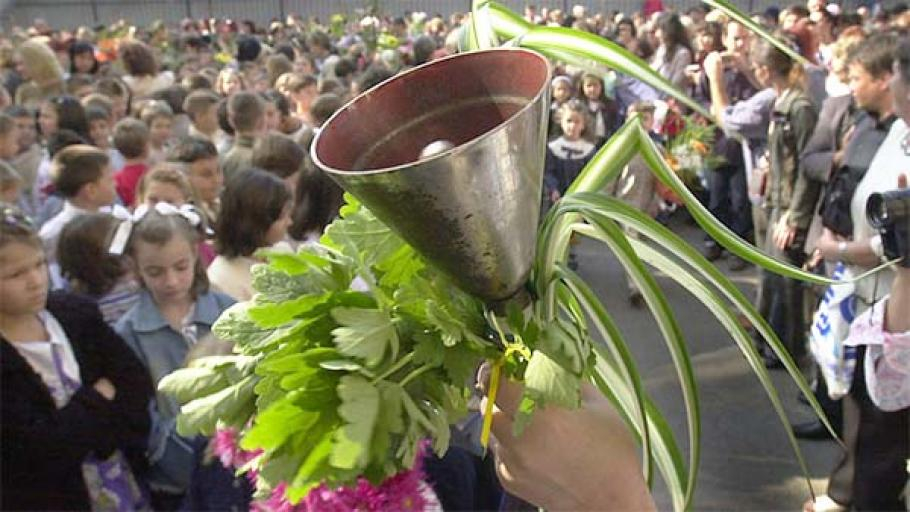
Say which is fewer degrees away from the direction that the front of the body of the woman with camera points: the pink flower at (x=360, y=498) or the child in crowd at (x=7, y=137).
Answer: the child in crowd

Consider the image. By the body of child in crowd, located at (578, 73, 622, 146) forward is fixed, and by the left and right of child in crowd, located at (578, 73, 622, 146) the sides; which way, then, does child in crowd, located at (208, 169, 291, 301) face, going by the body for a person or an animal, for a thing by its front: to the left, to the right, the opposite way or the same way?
the opposite way

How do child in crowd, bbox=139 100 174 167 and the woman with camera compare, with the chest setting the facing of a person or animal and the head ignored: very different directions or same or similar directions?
very different directions

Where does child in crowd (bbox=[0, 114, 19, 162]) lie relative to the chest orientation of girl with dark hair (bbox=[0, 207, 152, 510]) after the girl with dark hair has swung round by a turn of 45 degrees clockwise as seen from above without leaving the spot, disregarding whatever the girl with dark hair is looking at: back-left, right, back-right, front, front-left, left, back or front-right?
back
